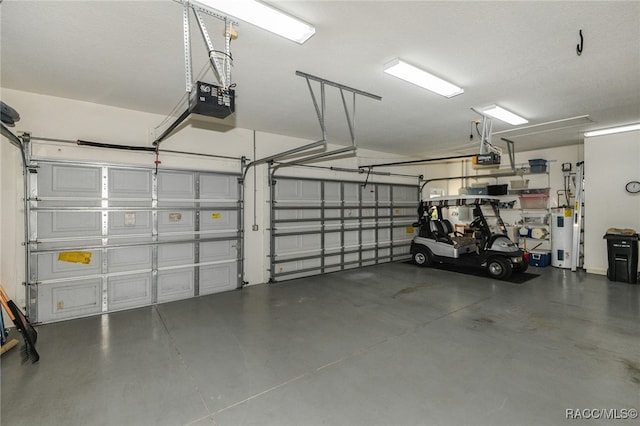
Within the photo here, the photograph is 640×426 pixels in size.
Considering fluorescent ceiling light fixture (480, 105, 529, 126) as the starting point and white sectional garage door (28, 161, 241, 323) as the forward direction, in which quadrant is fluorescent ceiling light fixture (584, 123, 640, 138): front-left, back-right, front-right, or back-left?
back-right

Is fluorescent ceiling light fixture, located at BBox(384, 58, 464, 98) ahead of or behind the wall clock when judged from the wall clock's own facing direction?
ahead

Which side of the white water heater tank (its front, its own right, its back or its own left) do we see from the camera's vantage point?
front

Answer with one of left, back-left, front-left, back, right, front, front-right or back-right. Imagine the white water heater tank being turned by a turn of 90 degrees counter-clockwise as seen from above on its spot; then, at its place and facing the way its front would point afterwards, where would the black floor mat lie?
back-right

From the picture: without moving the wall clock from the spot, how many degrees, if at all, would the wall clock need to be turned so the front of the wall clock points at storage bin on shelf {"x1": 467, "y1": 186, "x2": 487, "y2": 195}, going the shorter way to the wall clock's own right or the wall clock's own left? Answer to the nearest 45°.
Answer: approximately 90° to the wall clock's own right

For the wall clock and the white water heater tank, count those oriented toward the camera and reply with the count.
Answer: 2

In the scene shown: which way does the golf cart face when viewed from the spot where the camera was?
facing the viewer and to the right of the viewer

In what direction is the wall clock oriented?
toward the camera

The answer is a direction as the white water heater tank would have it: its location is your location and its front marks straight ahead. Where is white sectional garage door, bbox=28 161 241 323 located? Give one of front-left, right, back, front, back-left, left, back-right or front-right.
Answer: front-right

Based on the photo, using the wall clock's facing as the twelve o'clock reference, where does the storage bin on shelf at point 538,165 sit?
The storage bin on shelf is roughly at 4 o'clock from the wall clock.
